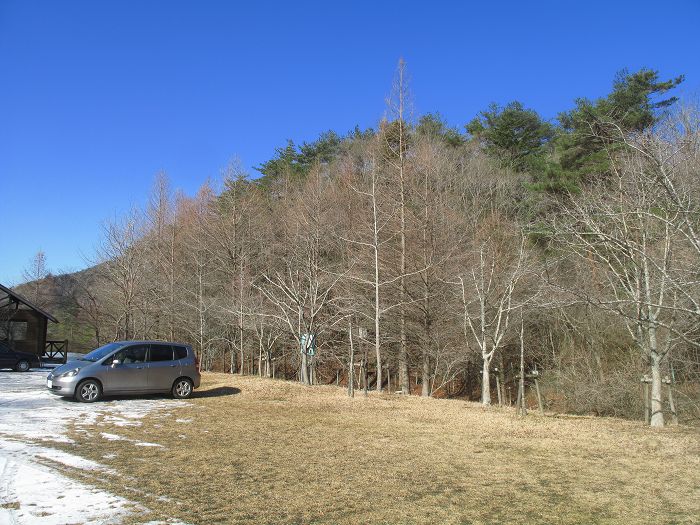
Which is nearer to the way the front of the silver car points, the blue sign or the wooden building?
the wooden building

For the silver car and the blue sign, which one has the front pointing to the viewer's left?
the silver car

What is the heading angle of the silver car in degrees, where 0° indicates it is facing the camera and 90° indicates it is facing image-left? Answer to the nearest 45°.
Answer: approximately 90°

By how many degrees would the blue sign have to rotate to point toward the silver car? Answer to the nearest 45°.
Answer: approximately 45° to its right

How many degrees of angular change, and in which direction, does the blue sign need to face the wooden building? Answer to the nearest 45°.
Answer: approximately 135° to its right

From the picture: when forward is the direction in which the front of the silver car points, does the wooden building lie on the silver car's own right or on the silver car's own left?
on the silver car's own right

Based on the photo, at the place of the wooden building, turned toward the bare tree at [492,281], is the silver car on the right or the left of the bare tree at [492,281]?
right

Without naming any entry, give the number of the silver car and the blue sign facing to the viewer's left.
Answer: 1

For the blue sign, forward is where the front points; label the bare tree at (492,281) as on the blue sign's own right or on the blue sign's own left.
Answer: on the blue sign's own left

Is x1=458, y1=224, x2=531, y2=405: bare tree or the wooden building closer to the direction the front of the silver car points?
the wooden building

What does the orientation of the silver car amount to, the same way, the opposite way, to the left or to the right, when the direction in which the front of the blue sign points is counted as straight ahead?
to the right
